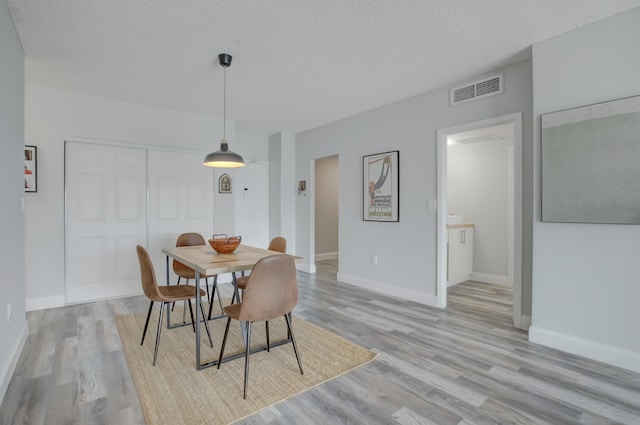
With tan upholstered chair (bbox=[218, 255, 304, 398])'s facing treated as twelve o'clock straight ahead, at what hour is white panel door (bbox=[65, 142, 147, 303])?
The white panel door is roughly at 12 o'clock from the tan upholstered chair.

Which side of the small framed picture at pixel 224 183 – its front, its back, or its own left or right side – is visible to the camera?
front

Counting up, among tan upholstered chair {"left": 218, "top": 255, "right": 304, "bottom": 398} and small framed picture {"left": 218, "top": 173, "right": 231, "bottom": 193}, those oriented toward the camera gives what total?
1

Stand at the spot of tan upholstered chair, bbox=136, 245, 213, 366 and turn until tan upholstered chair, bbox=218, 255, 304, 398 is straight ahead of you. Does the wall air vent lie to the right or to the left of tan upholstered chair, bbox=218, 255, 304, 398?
left

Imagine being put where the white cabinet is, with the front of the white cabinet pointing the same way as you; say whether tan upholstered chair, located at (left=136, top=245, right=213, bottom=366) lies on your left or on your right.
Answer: on your right

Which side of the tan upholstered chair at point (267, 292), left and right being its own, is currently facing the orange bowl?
front

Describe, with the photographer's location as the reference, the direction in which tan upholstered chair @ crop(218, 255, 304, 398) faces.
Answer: facing away from the viewer and to the left of the viewer

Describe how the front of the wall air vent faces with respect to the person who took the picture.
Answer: facing the viewer and to the left of the viewer

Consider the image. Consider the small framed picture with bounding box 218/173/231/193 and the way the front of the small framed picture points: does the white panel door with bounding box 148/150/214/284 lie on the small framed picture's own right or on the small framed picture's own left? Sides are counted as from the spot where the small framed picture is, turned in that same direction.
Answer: on the small framed picture's own right

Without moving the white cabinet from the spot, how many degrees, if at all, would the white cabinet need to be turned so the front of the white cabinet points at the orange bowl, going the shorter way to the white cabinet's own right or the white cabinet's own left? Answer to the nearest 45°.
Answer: approximately 90° to the white cabinet's own right

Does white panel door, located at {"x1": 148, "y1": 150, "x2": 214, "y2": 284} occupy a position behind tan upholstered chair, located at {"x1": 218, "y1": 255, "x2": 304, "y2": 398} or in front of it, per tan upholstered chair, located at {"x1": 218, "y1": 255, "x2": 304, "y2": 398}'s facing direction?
in front

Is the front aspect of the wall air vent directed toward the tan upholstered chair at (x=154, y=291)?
yes

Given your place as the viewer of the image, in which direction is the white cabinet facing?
facing the viewer and to the right of the viewer

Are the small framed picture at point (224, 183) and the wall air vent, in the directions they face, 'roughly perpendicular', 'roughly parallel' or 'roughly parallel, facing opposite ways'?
roughly perpendicular
